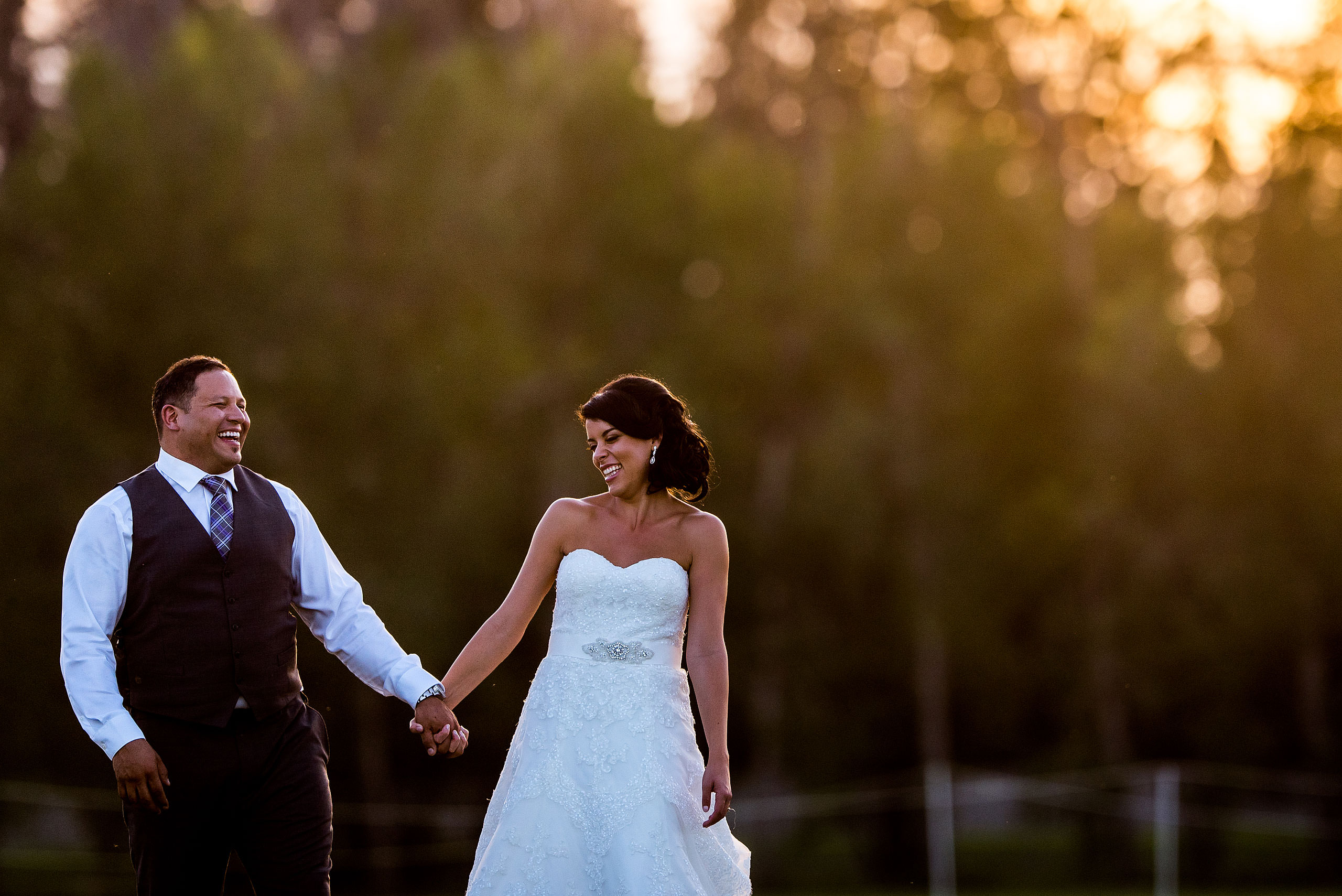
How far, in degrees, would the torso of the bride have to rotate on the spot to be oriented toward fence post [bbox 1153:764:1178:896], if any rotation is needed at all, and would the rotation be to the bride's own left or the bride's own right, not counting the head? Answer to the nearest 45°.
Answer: approximately 135° to the bride's own left

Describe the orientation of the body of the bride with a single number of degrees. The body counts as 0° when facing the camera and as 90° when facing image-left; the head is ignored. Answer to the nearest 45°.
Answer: approximately 0°

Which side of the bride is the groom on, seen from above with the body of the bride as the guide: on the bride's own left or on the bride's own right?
on the bride's own right

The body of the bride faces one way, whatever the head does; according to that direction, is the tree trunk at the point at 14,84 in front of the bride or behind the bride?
behind

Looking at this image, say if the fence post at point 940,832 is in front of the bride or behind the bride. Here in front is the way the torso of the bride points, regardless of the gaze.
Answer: behind

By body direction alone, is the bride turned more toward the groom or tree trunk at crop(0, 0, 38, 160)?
the groom

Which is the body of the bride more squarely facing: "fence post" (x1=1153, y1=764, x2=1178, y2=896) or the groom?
the groom

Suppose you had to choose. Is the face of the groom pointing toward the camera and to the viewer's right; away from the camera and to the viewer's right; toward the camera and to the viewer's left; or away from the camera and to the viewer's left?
toward the camera and to the viewer's right
